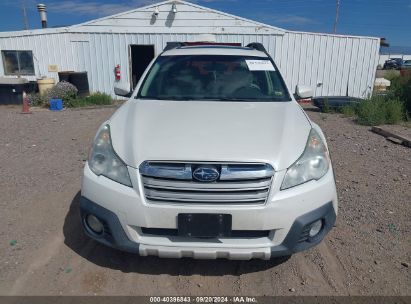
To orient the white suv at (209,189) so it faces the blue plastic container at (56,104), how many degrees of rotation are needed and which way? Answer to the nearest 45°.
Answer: approximately 135° to its right

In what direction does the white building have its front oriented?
toward the camera

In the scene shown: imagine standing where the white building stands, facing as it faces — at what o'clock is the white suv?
The white suv is roughly at 12 o'clock from the white building.

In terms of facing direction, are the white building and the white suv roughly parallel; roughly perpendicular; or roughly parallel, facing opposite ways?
roughly parallel

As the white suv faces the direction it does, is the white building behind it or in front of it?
behind

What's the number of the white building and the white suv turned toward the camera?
2

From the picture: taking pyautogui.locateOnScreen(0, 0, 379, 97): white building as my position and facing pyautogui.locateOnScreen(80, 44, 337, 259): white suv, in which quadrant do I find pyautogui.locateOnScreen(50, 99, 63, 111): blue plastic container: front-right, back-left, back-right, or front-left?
front-right

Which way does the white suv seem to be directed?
toward the camera

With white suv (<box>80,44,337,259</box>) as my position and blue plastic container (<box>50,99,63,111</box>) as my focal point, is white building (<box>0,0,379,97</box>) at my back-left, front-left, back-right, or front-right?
front-right

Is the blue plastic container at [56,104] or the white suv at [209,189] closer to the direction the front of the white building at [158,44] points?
the white suv
